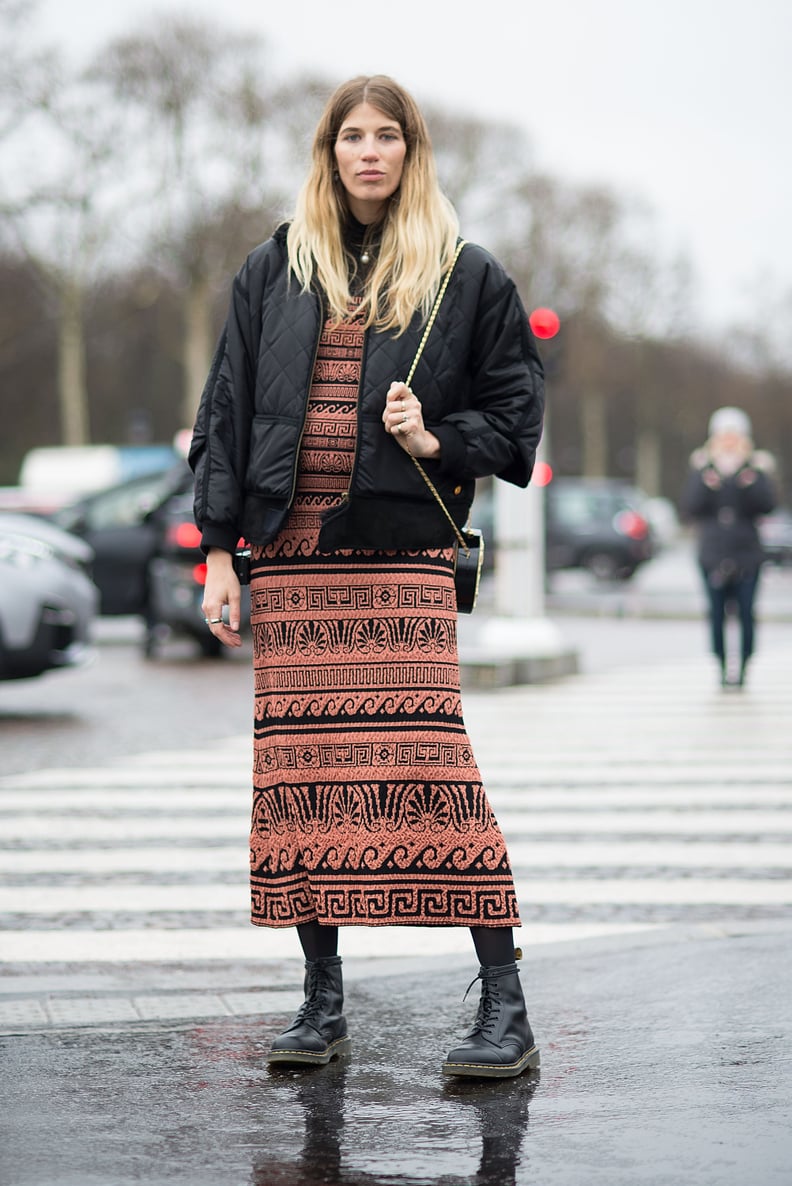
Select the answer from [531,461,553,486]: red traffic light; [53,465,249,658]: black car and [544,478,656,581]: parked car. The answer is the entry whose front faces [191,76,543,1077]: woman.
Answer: the red traffic light

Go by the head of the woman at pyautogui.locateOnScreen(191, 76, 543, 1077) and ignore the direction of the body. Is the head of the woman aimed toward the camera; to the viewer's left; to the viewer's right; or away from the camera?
toward the camera

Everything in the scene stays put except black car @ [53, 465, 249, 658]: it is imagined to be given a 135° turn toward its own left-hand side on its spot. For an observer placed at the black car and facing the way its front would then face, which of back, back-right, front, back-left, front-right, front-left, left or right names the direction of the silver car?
front

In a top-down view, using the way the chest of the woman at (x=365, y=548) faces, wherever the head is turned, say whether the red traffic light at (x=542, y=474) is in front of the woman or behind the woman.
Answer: behind

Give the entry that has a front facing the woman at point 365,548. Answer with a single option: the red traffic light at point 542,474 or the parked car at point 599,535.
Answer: the red traffic light

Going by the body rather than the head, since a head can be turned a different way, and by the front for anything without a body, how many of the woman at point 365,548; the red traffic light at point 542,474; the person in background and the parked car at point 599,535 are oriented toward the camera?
3

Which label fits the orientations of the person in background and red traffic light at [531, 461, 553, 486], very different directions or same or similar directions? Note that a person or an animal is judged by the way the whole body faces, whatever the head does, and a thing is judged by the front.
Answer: same or similar directions

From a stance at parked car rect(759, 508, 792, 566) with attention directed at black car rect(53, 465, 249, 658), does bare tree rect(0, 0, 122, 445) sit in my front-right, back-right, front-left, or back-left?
front-right

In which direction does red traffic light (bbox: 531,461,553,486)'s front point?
toward the camera

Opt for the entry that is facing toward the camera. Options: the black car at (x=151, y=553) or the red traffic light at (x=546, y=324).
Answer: the red traffic light

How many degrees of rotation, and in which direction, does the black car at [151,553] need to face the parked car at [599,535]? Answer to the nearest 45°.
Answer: approximately 90° to its right

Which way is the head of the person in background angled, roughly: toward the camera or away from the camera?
toward the camera

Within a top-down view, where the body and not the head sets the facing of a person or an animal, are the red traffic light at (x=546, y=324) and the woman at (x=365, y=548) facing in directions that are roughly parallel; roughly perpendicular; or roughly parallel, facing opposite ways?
roughly parallel

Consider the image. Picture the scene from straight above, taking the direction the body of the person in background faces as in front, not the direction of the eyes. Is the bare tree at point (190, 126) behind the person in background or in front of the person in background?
behind

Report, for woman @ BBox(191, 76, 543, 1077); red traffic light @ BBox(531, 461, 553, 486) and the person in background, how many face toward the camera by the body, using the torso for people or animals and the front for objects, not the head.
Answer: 3

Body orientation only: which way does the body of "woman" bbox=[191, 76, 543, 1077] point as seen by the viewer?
toward the camera

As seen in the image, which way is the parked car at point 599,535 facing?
to the viewer's left
